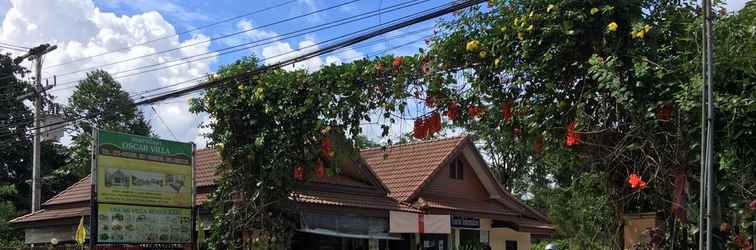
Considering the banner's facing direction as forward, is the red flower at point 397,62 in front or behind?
in front

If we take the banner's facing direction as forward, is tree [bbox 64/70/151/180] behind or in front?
behind

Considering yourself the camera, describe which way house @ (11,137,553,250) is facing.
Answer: facing the viewer and to the right of the viewer

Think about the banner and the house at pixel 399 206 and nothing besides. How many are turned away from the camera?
0

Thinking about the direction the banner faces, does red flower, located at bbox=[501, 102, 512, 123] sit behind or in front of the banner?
in front

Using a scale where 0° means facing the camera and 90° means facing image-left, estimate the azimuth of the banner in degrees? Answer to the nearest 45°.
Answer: approximately 0°

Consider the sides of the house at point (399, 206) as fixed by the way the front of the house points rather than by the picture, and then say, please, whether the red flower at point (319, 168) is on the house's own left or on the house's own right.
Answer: on the house's own right
